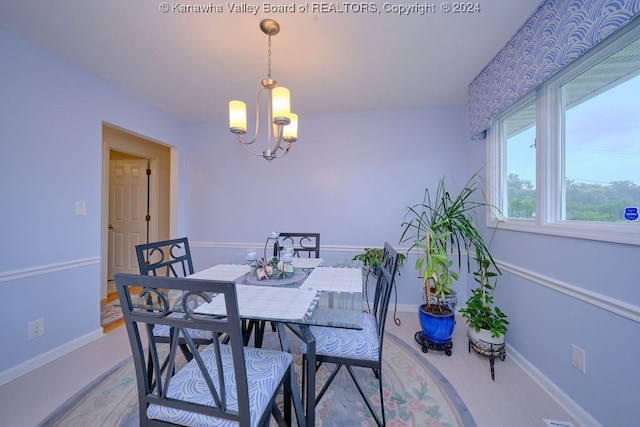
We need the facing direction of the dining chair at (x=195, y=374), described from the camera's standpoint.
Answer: facing away from the viewer and to the right of the viewer

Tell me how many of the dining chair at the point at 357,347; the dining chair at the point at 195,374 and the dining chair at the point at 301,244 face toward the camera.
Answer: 1

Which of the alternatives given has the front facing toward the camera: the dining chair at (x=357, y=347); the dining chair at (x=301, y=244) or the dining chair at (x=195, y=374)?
the dining chair at (x=301, y=244)

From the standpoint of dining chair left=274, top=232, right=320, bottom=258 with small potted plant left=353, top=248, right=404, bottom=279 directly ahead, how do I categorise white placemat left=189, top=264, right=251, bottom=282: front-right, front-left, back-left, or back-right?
back-right

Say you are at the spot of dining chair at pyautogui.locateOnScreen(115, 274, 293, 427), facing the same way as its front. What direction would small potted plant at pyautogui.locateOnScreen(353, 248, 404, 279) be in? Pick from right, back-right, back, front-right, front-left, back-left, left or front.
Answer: front

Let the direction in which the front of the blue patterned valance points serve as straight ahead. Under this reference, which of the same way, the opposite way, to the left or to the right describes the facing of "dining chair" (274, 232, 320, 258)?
to the left

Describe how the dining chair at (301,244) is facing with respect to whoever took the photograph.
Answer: facing the viewer

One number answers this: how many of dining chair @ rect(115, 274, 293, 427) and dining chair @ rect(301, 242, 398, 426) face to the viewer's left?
1

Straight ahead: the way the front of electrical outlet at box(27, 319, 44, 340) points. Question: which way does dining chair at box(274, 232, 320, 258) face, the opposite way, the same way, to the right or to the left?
to the right

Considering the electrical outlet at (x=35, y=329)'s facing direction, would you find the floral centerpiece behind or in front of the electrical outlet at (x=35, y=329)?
in front

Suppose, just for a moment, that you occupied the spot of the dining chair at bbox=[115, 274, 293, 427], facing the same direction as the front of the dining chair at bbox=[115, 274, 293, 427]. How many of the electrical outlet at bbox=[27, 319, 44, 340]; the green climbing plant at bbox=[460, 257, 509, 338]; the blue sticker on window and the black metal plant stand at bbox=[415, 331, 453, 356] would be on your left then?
1

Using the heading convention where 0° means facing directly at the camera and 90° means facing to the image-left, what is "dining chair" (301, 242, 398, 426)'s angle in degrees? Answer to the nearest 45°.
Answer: approximately 90°

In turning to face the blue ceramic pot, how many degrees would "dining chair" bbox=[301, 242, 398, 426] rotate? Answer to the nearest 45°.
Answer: approximately 135° to its right

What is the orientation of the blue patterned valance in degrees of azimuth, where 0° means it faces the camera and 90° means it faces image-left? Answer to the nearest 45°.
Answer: approximately 45°

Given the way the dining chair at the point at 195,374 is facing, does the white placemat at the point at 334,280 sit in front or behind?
in front

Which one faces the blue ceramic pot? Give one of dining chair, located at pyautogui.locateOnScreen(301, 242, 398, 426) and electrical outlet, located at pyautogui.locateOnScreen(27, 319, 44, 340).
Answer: the electrical outlet

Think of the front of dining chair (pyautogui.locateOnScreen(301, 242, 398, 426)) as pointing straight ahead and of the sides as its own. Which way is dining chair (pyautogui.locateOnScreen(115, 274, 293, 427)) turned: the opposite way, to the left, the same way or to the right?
to the right
